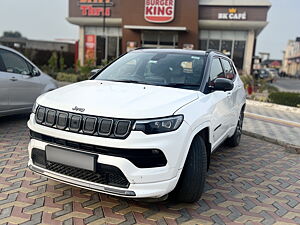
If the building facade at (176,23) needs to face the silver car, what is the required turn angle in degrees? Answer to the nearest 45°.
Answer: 0° — it already faces it

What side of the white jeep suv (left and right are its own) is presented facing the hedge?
back

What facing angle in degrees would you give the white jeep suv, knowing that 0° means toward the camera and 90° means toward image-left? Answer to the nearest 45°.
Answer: approximately 45°

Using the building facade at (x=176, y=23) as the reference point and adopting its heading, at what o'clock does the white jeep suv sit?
The white jeep suv is roughly at 12 o'clock from the building facade.

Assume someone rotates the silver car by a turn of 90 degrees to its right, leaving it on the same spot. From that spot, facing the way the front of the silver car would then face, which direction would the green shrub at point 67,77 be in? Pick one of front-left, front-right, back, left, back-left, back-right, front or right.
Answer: back

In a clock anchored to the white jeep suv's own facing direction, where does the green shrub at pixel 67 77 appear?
The green shrub is roughly at 4 o'clock from the white jeep suv.

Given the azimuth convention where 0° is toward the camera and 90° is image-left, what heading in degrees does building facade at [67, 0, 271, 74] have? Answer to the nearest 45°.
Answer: approximately 0°

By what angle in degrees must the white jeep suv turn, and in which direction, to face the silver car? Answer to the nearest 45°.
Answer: approximately 90° to its right
